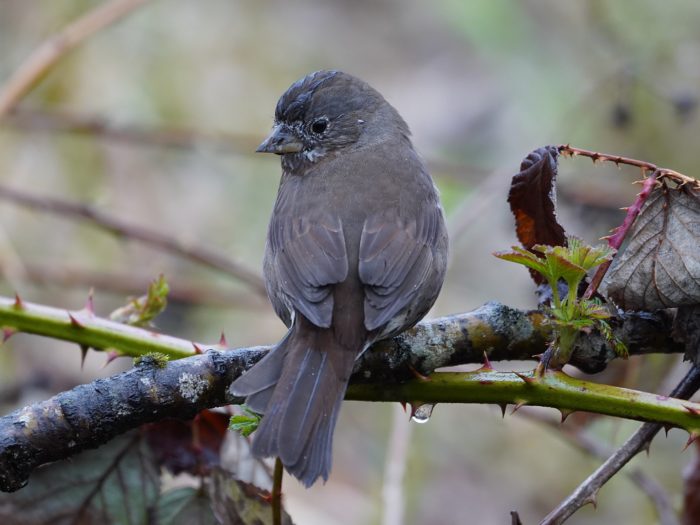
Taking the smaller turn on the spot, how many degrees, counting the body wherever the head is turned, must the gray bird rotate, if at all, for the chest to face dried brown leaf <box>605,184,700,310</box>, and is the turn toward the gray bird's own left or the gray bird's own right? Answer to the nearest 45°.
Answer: approximately 135° to the gray bird's own right

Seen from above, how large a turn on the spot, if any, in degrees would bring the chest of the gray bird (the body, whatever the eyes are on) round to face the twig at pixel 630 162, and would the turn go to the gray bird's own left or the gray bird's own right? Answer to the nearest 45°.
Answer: approximately 135° to the gray bird's own right

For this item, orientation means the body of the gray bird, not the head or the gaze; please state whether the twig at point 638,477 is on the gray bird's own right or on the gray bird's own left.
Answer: on the gray bird's own right

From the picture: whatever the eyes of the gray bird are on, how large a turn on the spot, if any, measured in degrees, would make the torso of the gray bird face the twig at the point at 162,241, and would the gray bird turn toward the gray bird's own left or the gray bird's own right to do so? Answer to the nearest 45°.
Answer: approximately 45° to the gray bird's own left

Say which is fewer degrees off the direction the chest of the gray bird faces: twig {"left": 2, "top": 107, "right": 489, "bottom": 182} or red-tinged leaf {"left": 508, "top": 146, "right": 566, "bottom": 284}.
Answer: the twig

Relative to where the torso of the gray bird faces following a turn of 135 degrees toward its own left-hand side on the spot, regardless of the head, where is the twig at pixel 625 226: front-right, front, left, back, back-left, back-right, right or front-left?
left

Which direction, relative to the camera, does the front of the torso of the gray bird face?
away from the camera

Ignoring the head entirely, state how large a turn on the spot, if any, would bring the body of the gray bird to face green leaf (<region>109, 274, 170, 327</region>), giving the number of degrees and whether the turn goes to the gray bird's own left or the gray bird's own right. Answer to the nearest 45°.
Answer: approximately 135° to the gray bird's own left

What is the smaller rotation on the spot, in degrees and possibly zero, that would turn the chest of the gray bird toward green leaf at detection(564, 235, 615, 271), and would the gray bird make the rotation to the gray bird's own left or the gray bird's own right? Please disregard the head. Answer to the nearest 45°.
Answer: approximately 135° to the gray bird's own right
